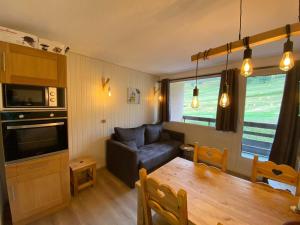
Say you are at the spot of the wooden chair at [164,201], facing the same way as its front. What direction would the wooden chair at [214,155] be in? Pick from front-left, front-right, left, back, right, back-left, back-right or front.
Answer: front

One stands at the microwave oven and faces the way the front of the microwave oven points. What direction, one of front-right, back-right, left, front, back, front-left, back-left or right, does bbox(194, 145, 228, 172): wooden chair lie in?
front-left

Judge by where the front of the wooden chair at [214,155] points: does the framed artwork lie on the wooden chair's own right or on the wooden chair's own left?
on the wooden chair's own right

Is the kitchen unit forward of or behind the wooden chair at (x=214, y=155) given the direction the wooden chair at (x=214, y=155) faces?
forward

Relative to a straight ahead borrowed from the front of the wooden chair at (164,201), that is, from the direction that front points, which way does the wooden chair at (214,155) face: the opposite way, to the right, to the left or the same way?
the opposite way

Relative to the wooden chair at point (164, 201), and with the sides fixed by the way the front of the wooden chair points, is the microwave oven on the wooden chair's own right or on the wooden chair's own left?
on the wooden chair's own left

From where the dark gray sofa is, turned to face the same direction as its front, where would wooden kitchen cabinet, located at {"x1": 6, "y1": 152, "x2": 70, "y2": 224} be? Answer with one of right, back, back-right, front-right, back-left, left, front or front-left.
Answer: right

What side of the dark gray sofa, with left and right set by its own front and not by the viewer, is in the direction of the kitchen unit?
right

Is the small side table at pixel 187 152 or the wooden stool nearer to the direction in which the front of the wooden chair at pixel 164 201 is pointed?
the small side table

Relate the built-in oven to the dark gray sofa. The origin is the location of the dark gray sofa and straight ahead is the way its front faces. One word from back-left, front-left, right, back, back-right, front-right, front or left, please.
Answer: right

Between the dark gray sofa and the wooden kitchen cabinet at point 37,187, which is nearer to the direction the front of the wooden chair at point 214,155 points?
the wooden kitchen cabinet

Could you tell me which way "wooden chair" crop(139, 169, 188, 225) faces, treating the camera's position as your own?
facing away from the viewer and to the right of the viewer

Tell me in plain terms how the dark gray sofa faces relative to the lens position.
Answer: facing the viewer and to the right of the viewer
